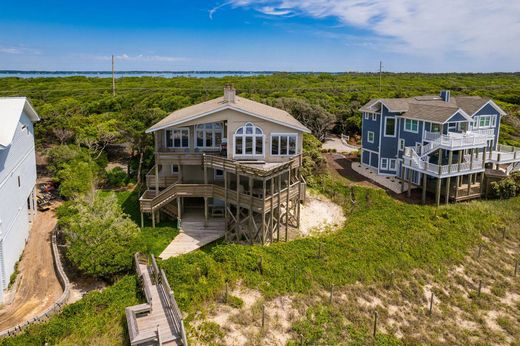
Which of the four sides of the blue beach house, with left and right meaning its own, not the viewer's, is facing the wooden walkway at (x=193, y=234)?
right

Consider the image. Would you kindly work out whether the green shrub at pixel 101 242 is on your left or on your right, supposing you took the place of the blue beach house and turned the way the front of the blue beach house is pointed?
on your right

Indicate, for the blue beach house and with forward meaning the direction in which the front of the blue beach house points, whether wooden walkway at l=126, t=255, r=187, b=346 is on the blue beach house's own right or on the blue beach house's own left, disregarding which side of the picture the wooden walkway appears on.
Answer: on the blue beach house's own right

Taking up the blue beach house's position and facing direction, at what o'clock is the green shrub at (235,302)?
The green shrub is roughly at 2 o'clock from the blue beach house.

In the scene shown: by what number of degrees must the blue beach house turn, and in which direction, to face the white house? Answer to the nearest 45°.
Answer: approximately 90° to its right

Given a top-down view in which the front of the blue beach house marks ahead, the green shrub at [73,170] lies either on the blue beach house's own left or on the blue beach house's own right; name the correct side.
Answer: on the blue beach house's own right
